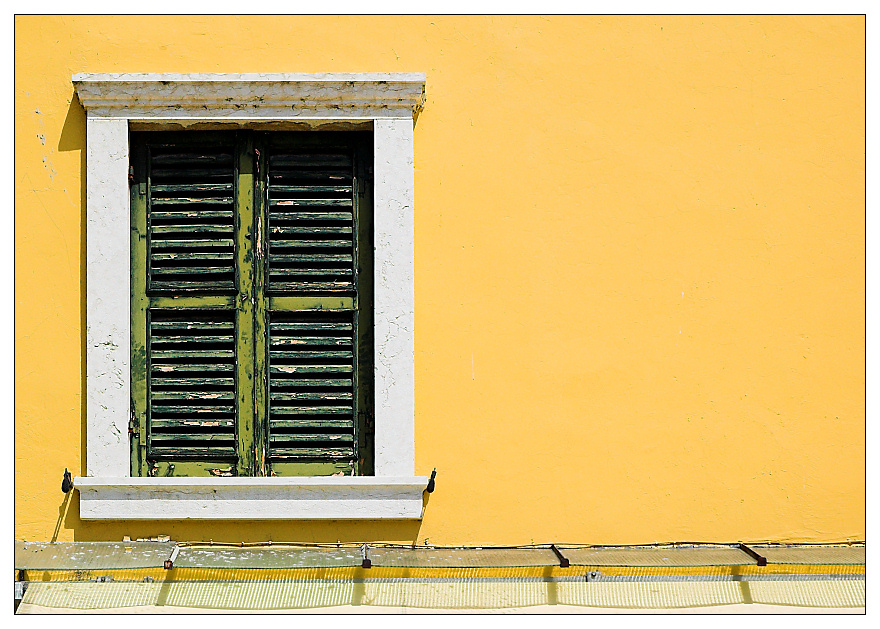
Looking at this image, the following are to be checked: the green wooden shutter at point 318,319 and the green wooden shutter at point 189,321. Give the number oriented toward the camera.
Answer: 2

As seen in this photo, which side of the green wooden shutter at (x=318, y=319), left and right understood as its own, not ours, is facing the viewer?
front

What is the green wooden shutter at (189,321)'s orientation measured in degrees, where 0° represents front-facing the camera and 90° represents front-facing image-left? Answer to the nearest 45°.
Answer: approximately 0°

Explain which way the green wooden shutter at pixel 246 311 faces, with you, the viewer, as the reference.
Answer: facing the viewer

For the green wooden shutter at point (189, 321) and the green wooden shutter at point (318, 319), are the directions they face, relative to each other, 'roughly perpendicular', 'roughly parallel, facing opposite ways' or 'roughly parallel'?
roughly parallel

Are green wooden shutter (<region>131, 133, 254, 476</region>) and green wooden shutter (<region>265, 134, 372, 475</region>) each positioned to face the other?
no
